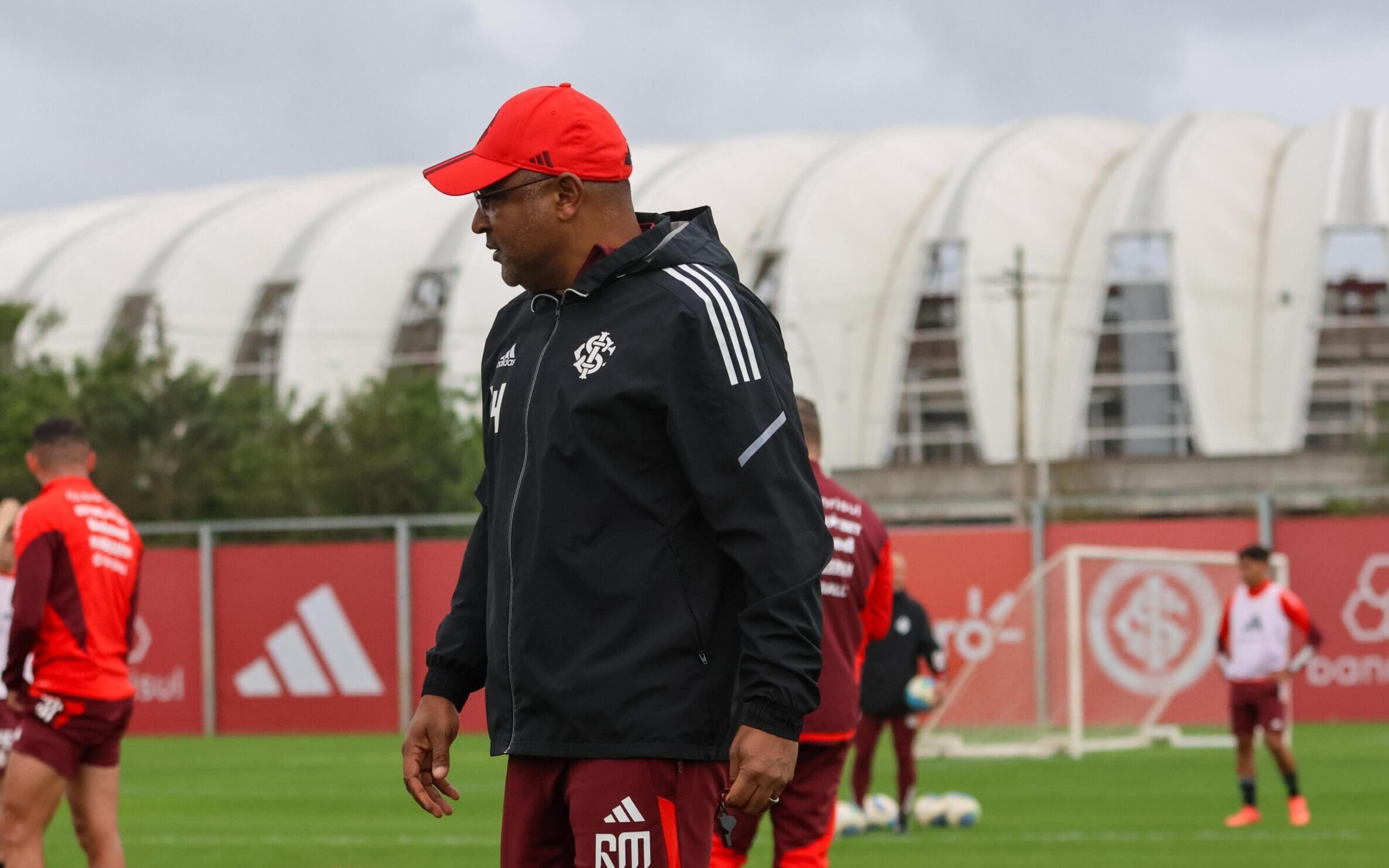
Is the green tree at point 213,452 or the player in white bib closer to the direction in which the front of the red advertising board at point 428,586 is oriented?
the player in white bib

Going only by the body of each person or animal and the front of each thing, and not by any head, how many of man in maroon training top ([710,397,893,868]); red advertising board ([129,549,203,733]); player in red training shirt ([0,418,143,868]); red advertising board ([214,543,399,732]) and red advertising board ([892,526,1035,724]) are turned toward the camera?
3

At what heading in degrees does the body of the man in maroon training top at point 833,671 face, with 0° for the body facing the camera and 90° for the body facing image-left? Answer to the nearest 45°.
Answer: approximately 180°

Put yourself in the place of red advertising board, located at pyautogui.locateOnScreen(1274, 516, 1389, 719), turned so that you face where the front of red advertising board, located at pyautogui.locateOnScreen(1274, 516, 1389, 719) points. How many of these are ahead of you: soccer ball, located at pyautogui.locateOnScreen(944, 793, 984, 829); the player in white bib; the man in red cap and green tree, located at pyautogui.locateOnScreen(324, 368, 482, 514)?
3

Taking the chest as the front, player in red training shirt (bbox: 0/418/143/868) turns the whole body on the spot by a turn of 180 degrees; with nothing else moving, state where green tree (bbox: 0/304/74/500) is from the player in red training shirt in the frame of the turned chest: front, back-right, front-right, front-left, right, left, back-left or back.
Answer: back-left

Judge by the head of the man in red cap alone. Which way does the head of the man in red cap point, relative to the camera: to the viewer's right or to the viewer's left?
to the viewer's left

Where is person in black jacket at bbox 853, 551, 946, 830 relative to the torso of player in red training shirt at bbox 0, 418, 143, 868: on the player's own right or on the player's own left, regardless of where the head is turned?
on the player's own right

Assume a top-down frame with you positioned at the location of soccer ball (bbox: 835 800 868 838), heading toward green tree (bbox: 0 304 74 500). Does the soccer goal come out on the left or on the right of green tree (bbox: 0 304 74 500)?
right

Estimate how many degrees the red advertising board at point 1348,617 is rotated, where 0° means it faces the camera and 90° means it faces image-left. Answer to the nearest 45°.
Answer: approximately 0°

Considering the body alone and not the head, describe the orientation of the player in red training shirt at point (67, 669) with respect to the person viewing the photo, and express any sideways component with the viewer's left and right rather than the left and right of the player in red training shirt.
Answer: facing away from the viewer and to the left of the viewer

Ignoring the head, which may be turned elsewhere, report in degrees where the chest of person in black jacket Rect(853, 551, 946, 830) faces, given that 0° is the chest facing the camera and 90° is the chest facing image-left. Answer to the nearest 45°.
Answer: approximately 0°
